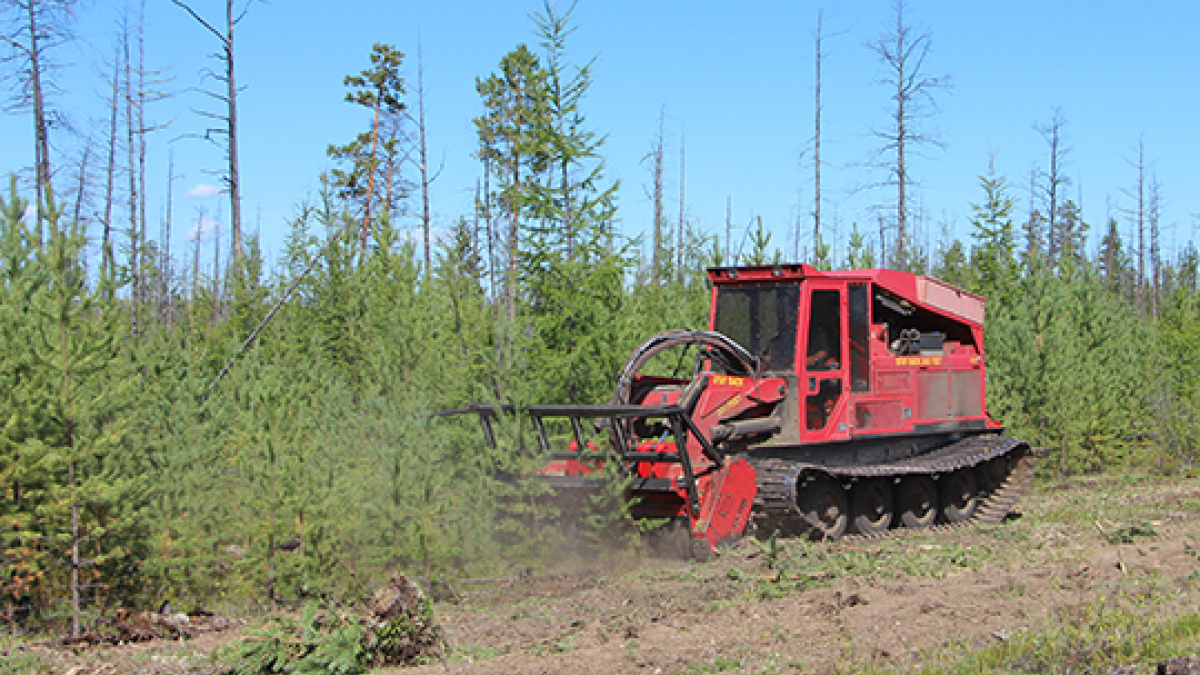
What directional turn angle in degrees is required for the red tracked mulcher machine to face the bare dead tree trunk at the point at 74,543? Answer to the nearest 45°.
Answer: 0° — it already faces it

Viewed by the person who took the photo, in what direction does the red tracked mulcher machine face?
facing the viewer and to the left of the viewer
